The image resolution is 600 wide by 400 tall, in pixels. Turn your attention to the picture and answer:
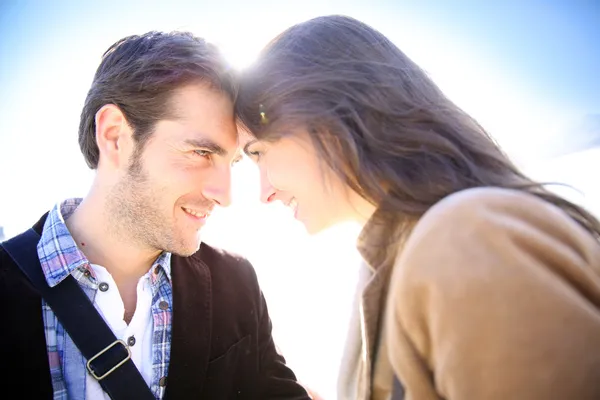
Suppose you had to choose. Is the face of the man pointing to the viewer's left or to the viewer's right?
to the viewer's right

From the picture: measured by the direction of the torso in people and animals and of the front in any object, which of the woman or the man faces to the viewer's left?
the woman

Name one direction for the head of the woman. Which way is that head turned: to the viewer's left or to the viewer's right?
to the viewer's left

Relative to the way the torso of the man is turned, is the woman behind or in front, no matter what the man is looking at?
in front

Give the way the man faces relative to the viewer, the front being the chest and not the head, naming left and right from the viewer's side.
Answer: facing the viewer and to the right of the viewer

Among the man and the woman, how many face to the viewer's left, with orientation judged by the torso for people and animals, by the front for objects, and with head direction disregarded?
1

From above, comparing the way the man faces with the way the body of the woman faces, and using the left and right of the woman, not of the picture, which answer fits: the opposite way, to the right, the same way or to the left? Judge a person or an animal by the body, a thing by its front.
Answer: the opposite way

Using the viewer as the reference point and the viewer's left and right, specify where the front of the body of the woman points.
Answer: facing to the left of the viewer
